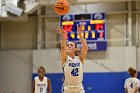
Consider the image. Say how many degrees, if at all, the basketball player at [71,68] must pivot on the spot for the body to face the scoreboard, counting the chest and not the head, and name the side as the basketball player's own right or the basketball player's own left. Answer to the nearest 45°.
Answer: approximately 180°

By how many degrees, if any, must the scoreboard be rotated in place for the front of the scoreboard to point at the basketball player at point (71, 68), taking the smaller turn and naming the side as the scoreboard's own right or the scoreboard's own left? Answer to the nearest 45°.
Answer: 0° — it already faces them

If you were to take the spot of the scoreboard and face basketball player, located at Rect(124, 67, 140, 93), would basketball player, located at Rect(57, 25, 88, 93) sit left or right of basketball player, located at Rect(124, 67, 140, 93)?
right

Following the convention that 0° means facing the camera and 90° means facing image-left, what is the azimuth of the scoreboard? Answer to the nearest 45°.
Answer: approximately 0°

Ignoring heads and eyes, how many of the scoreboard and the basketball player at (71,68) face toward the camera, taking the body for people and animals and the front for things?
2
